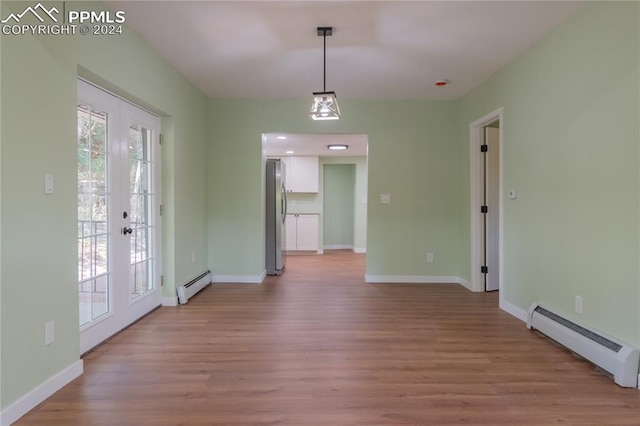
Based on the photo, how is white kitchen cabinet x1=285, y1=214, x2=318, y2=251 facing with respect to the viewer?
toward the camera

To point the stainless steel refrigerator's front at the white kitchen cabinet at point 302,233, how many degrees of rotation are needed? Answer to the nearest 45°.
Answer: approximately 90° to its left

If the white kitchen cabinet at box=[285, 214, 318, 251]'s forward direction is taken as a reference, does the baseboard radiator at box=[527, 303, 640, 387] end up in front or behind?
in front

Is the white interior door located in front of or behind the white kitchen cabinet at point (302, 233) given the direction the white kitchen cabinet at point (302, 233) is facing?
in front

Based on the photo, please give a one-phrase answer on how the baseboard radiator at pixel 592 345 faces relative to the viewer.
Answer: facing the viewer and to the left of the viewer

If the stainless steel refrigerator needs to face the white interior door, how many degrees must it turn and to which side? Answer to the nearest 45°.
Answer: approximately 45° to its right

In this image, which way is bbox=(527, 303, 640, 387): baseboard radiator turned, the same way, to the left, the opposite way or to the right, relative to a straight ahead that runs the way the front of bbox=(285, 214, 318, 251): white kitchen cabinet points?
to the right

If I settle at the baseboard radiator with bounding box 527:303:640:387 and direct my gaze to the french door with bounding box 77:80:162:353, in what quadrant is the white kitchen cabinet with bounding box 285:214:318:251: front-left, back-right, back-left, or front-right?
front-right

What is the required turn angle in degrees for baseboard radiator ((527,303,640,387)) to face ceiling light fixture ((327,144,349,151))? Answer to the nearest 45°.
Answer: approximately 90° to its right

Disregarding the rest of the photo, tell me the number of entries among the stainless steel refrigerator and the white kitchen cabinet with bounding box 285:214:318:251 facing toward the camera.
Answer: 1

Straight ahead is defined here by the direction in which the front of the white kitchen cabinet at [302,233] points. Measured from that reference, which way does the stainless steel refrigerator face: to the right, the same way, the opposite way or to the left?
to the left

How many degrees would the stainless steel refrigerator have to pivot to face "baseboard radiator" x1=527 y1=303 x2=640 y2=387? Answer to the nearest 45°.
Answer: approximately 45° to its right

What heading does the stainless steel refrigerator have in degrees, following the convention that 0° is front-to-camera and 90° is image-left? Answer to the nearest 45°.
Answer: approximately 270°

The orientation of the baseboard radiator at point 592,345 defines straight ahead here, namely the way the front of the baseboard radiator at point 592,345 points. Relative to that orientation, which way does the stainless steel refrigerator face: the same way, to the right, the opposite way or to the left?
the opposite way
